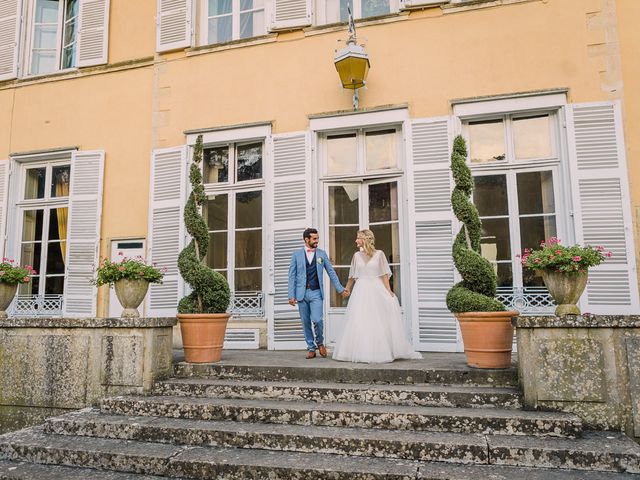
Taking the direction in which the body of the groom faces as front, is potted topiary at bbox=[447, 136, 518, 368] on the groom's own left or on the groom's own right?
on the groom's own left

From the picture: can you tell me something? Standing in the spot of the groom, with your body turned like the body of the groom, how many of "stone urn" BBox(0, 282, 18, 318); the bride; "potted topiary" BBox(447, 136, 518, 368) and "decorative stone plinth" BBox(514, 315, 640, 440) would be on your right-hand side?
1

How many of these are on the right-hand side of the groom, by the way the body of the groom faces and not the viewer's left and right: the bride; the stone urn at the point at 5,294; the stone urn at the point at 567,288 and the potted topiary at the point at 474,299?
1

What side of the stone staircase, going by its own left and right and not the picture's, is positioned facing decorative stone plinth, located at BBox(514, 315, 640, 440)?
left

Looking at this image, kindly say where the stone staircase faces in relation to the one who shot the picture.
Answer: facing the viewer

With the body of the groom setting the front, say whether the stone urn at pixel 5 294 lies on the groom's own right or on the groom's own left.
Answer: on the groom's own right

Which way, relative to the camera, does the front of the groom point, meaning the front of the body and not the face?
toward the camera

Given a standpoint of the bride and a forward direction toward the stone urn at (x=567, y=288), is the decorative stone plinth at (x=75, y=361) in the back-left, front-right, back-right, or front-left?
back-right

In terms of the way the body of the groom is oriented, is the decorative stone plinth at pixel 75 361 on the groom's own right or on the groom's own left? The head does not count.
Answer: on the groom's own right

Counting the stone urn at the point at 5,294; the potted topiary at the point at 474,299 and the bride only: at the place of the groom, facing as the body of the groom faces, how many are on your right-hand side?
1

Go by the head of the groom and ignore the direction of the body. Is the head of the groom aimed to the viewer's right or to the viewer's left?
to the viewer's right
